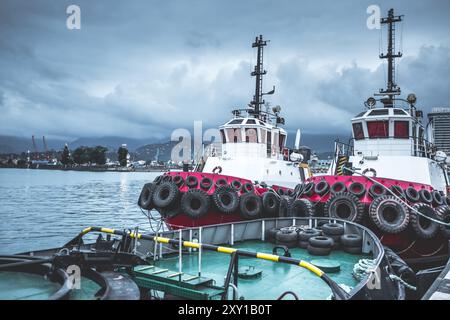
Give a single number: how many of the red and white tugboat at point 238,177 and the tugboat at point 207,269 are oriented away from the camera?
0

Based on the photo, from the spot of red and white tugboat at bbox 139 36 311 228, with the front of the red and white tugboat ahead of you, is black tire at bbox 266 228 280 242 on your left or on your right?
on your left

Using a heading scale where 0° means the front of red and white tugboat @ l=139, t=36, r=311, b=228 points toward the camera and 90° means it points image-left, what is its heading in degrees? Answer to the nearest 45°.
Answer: approximately 45°
